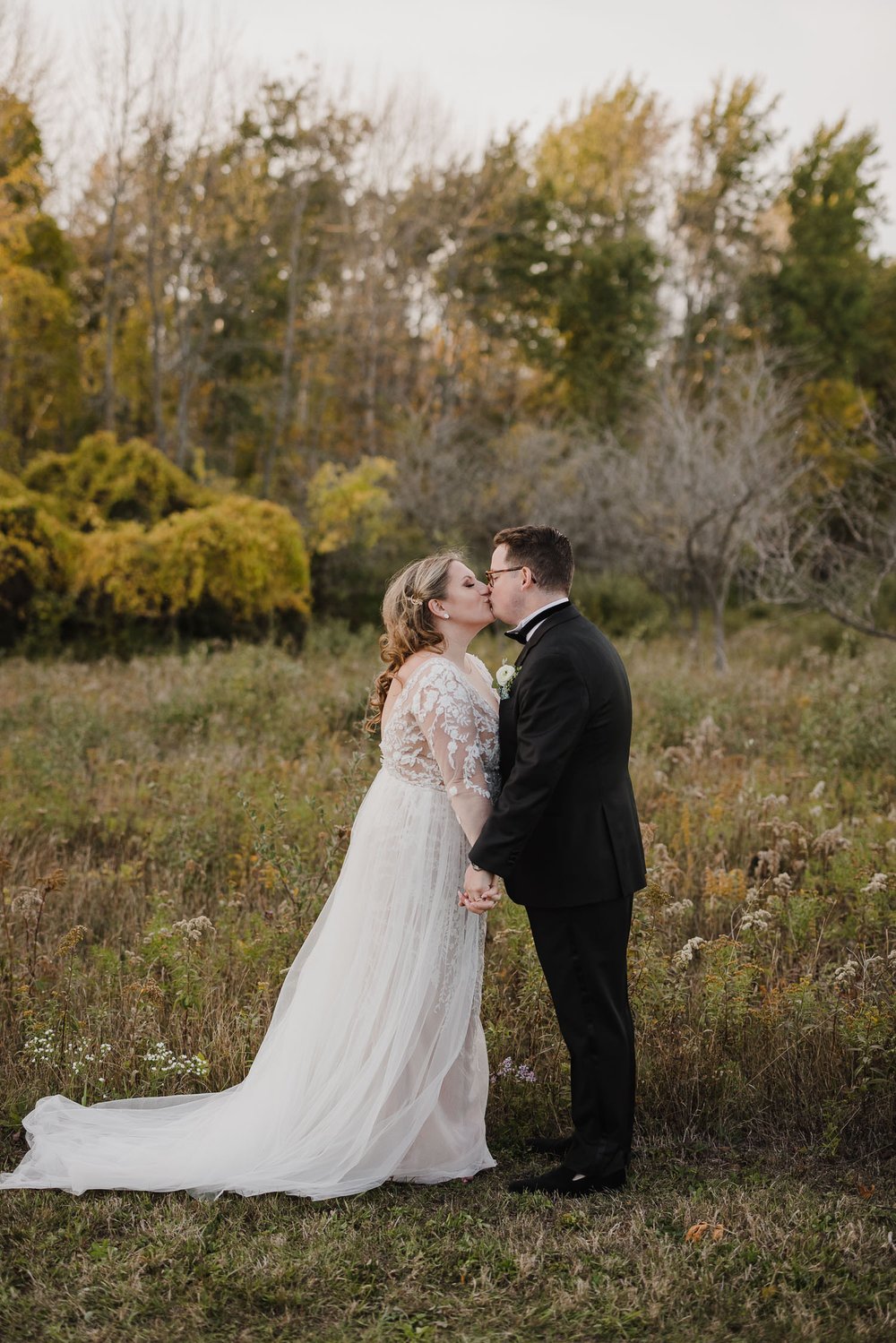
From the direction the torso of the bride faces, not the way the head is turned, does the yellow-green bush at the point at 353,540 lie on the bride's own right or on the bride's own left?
on the bride's own left

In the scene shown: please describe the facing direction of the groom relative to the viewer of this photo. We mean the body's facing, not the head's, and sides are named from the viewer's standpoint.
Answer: facing to the left of the viewer

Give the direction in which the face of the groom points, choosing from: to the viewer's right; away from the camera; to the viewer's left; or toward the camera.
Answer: to the viewer's left

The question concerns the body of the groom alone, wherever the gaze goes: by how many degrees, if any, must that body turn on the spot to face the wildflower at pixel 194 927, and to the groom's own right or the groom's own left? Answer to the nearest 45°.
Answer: approximately 45° to the groom's own right

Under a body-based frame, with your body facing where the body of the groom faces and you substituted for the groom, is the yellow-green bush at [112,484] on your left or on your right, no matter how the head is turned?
on your right

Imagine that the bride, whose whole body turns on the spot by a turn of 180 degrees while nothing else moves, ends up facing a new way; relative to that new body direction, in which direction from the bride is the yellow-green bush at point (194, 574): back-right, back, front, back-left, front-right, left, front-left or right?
right

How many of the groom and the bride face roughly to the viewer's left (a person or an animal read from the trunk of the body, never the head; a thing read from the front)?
1

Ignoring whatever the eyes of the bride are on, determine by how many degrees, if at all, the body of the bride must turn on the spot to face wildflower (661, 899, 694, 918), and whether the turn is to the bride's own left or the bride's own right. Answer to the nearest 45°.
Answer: approximately 45° to the bride's own left

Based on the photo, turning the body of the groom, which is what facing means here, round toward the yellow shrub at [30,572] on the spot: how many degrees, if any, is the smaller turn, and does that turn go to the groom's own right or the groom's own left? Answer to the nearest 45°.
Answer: approximately 45° to the groom's own right

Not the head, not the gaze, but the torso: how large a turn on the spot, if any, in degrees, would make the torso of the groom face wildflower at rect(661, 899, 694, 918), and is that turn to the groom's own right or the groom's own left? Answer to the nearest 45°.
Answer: approximately 90° to the groom's own right

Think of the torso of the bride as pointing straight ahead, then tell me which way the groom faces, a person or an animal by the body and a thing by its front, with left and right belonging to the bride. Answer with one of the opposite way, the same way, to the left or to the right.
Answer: the opposite way

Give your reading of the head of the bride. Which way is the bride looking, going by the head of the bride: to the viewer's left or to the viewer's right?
to the viewer's right

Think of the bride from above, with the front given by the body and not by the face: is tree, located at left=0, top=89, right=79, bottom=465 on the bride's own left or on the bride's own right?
on the bride's own left

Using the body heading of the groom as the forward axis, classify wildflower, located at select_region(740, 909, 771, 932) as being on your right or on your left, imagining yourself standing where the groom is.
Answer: on your right

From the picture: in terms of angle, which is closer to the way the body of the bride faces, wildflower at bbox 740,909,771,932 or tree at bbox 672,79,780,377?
the wildflower

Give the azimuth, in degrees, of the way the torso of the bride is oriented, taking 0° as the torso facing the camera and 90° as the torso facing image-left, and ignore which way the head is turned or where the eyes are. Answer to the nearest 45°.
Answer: approximately 270°
